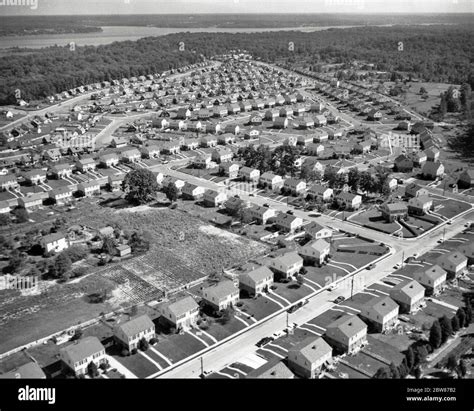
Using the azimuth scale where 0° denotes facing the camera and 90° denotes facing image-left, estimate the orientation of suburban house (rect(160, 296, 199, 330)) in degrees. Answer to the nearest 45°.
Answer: approximately 315°

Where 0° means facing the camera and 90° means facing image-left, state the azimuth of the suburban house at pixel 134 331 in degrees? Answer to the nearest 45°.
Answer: approximately 315°

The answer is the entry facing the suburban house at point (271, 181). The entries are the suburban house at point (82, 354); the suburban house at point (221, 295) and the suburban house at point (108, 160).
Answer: the suburban house at point (108, 160)

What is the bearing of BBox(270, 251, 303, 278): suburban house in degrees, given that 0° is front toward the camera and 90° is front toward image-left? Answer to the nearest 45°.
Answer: approximately 315°

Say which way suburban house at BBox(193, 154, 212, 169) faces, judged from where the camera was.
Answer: facing the viewer and to the left of the viewer

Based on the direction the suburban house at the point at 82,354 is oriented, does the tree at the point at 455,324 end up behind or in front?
in front

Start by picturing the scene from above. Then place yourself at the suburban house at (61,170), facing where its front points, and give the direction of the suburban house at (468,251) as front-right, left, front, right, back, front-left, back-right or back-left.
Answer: front

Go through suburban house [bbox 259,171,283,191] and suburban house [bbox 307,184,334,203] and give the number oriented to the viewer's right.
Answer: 0

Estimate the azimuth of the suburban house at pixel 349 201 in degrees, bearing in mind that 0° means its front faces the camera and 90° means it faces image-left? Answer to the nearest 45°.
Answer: approximately 45°

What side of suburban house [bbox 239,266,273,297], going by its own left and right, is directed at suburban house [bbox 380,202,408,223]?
left

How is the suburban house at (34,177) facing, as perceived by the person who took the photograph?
facing the viewer and to the right of the viewer
